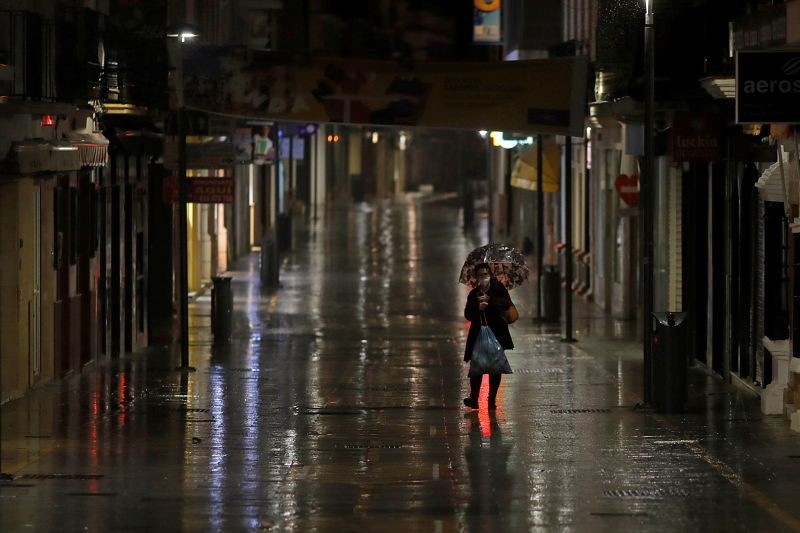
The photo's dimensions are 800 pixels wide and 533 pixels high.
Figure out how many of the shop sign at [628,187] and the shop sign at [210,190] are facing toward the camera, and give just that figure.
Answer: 2

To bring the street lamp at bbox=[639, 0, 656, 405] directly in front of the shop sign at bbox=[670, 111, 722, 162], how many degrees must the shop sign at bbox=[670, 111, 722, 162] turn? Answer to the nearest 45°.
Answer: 0° — it already faces it

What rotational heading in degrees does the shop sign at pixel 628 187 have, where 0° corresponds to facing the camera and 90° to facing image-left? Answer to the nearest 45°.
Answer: approximately 0°

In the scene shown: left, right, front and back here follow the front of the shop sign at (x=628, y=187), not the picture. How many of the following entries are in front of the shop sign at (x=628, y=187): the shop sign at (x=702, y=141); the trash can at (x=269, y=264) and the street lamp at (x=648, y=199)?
2

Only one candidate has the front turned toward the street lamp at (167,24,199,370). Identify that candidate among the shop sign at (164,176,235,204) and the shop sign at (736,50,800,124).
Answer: the shop sign at (164,176,235,204)

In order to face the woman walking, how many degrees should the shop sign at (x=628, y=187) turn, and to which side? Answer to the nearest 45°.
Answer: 0° — it already faces them

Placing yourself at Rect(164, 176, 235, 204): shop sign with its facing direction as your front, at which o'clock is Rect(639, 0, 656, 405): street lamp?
The street lamp is roughly at 11 o'clock from the shop sign.

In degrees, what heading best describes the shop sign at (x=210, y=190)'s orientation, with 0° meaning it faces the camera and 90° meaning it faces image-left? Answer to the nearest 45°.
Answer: approximately 0°

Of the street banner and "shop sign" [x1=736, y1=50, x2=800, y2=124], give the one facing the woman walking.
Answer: the street banner
